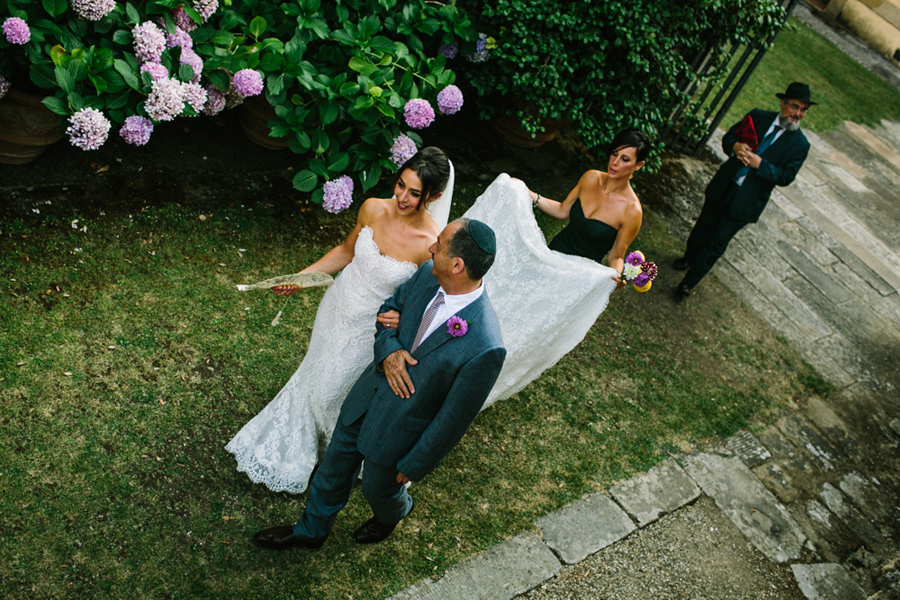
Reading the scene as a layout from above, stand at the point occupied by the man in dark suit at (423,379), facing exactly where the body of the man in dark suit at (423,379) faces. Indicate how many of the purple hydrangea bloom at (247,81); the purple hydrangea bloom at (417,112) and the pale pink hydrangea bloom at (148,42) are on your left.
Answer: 0

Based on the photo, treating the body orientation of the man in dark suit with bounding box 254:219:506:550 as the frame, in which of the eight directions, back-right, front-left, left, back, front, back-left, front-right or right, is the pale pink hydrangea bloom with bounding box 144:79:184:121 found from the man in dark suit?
right

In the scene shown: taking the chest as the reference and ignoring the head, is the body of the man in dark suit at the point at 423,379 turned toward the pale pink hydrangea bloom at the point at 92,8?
no

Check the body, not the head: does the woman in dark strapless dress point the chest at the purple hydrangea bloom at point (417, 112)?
no

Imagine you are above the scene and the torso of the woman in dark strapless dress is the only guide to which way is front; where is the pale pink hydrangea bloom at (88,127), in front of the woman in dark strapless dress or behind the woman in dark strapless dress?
in front

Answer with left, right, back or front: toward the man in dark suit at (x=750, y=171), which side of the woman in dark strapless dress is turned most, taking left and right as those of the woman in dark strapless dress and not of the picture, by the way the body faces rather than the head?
back

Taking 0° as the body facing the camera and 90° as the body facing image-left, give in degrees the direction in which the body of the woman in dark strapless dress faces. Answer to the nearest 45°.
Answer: approximately 45°

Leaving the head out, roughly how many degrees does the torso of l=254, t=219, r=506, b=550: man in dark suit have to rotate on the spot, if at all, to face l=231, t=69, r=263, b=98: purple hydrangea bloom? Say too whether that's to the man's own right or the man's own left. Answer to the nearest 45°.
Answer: approximately 90° to the man's own right

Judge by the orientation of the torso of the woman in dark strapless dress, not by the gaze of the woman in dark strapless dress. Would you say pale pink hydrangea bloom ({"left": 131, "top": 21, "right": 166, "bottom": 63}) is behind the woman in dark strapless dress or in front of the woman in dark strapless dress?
in front

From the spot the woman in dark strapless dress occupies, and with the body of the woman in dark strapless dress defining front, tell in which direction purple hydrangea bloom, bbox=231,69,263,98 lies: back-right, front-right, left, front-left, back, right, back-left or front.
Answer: front-right

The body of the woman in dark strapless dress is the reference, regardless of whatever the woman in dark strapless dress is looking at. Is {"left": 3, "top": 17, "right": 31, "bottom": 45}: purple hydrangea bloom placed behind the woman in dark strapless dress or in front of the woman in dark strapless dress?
in front

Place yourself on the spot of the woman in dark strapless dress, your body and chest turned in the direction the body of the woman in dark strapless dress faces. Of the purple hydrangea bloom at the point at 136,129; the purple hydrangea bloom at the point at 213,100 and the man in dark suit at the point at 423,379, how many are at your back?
0

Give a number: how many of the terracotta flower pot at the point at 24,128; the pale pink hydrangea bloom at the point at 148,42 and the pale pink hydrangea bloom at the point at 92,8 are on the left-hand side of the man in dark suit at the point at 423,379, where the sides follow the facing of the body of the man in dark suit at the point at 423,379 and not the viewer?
0

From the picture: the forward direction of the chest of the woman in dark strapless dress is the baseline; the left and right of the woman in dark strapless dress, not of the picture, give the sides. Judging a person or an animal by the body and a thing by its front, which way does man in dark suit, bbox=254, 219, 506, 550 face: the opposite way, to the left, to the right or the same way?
the same way

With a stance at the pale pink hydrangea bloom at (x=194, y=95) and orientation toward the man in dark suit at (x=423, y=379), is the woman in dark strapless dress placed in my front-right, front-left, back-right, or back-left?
front-left

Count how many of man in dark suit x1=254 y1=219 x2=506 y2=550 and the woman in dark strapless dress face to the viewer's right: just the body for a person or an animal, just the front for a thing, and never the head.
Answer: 0

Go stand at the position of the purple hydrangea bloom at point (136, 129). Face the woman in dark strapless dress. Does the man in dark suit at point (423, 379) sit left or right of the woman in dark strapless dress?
right

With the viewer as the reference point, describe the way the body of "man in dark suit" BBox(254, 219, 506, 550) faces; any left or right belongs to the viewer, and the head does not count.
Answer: facing the viewer and to the left of the viewer

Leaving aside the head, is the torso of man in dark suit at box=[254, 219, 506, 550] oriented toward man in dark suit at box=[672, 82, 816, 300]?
no

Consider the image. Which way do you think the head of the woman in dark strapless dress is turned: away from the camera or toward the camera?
toward the camera
